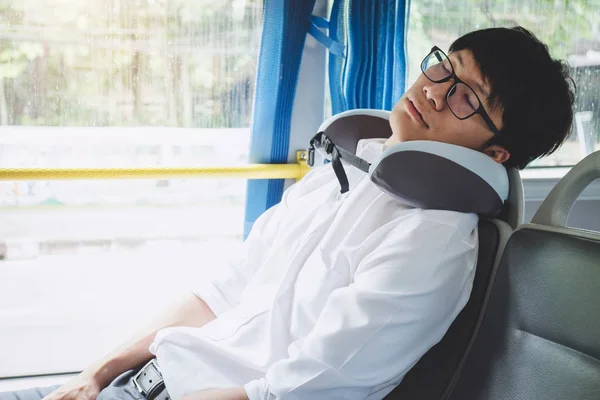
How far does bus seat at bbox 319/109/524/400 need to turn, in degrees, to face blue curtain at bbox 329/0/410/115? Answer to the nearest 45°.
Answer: approximately 135° to its right

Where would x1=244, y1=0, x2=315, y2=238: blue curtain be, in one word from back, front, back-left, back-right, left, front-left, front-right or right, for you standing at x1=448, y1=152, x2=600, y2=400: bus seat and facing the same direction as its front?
right

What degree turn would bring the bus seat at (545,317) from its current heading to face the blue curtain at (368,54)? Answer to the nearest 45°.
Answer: approximately 90° to its right

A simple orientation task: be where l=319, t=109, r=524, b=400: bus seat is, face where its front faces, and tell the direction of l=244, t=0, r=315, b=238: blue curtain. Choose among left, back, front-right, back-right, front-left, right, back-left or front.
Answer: right

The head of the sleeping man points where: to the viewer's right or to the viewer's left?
to the viewer's left

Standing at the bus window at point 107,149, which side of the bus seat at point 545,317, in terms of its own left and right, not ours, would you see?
right

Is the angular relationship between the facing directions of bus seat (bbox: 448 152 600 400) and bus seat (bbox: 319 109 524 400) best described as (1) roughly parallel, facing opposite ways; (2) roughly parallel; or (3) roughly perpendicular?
roughly parallel

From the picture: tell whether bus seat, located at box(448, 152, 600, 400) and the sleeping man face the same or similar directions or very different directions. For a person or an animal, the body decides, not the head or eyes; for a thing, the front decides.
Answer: same or similar directions

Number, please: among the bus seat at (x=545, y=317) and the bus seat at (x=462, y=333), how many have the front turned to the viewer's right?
0

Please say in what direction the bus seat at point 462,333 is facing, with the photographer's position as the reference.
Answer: facing the viewer and to the left of the viewer
